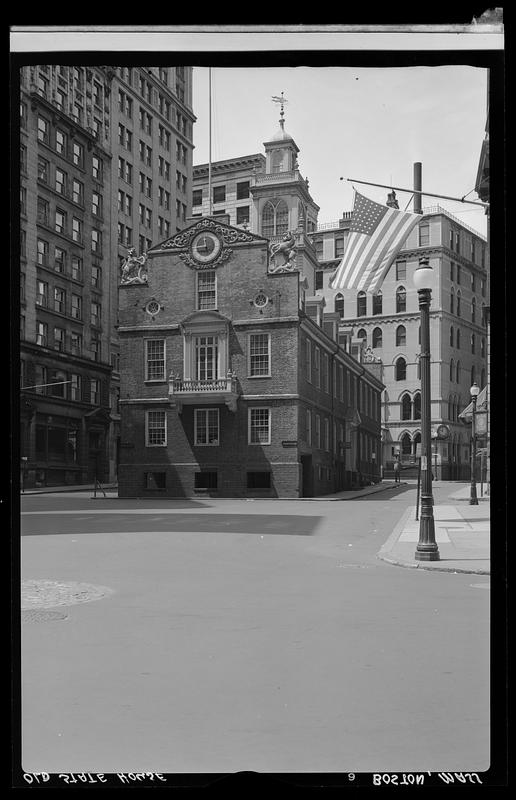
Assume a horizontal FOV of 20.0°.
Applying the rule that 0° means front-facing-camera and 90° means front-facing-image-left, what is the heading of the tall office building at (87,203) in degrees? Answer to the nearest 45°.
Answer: approximately 315°

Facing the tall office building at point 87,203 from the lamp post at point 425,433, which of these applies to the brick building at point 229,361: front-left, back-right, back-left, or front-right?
front-right

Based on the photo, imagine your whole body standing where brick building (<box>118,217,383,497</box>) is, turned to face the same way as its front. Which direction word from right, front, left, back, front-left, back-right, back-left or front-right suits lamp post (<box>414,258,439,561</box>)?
front-left

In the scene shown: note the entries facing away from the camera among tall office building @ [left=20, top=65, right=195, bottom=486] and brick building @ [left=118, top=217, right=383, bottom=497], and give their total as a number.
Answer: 0

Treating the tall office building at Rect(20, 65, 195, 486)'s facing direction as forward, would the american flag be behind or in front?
in front

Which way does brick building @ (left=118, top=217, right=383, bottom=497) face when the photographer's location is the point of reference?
facing the viewer
